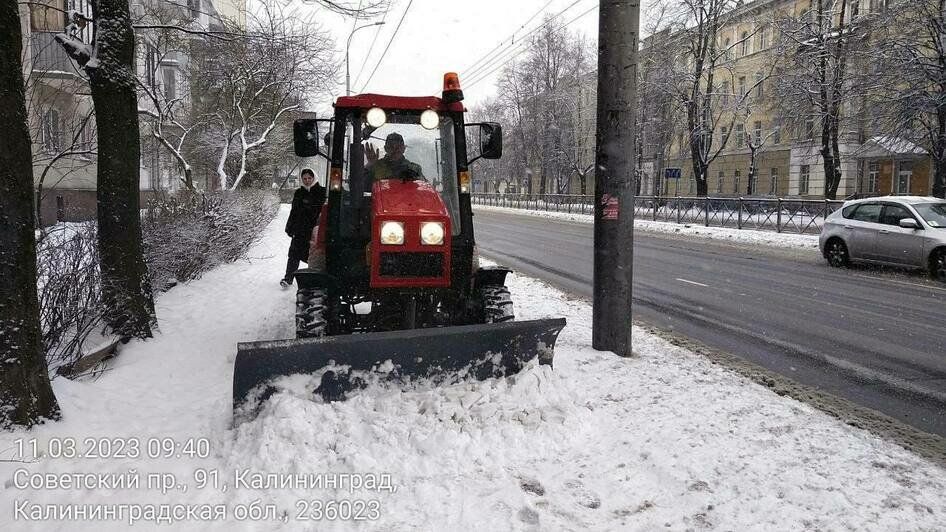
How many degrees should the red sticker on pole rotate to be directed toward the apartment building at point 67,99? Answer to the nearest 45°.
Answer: approximately 135° to its right

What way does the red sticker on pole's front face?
toward the camera

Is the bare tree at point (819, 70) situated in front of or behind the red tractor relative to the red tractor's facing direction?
behind

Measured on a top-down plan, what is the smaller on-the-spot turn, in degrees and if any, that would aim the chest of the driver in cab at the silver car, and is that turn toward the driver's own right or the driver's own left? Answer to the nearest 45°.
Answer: approximately 135° to the driver's own left

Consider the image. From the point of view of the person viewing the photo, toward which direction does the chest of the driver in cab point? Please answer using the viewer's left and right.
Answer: facing the viewer

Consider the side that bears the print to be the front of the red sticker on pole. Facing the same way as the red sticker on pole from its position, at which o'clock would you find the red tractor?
The red tractor is roughly at 2 o'clock from the red sticker on pole.

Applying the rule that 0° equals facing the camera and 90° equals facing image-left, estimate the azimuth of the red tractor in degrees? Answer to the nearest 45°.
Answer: approximately 0°

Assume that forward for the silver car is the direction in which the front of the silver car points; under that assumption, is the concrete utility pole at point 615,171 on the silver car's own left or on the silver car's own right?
on the silver car's own right

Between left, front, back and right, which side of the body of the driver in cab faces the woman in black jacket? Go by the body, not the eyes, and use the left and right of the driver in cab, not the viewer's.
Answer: back

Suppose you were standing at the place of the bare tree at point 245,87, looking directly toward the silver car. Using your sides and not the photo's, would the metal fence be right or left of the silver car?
left

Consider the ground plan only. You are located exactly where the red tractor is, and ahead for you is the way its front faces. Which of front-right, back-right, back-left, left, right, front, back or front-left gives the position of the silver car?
back-left

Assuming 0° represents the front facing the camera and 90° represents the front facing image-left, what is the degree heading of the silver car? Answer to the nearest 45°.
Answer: approximately 315°

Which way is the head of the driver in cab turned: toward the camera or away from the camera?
toward the camera
